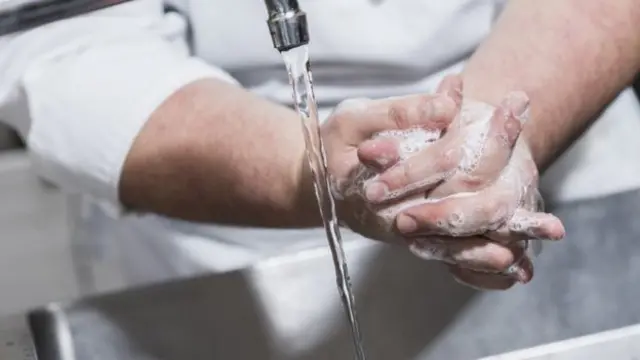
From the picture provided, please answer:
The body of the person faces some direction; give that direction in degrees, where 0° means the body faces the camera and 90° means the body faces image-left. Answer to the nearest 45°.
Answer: approximately 0°
